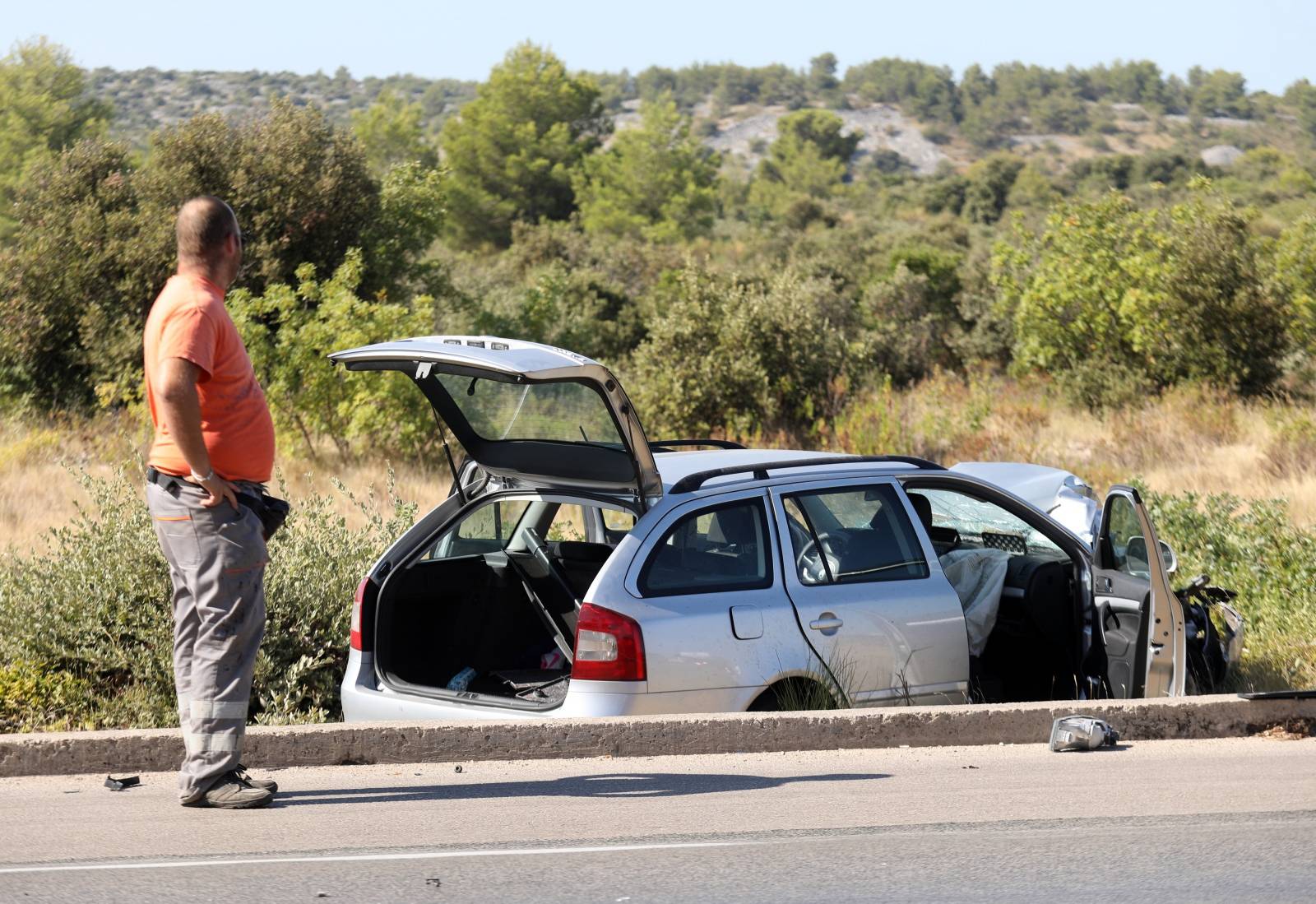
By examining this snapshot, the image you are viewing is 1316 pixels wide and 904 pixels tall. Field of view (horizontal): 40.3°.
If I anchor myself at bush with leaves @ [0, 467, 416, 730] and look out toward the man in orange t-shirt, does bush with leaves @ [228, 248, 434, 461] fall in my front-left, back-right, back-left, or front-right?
back-left

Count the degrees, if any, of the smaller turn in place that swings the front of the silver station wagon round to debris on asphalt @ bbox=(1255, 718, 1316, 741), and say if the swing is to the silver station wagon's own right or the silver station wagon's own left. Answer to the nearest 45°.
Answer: approximately 45° to the silver station wagon's own right

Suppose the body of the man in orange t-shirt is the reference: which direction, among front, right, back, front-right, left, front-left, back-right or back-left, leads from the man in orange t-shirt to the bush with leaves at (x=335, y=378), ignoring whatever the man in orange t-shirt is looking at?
left

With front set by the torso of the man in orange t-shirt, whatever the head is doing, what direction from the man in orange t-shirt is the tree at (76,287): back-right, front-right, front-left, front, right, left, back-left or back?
left

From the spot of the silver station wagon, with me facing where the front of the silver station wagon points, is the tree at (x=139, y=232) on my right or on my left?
on my left

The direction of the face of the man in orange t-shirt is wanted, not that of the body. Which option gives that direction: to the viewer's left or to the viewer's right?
to the viewer's right

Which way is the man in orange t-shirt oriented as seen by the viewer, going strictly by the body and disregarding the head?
to the viewer's right

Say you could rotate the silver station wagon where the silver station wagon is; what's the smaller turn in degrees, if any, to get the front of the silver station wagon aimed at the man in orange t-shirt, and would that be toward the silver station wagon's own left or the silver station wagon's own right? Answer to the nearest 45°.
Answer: approximately 180°

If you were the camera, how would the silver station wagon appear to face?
facing away from the viewer and to the right of the viewer

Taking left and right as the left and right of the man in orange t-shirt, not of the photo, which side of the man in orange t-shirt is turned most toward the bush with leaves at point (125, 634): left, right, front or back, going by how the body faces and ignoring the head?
left

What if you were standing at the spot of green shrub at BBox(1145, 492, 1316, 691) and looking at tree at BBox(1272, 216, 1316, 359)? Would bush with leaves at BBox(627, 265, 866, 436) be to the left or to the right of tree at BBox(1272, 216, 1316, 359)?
left

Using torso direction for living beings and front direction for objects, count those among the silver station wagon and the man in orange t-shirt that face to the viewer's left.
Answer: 0
